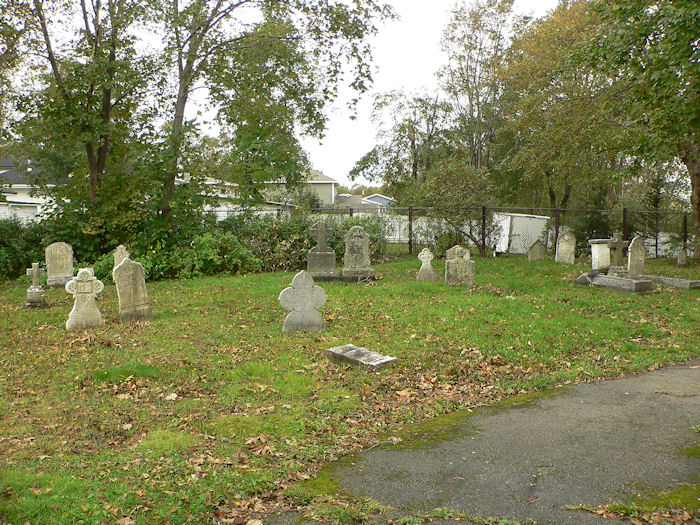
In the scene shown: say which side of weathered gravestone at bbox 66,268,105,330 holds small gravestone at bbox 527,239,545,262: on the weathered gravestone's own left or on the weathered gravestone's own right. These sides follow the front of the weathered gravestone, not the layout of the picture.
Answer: on the weathered gravestone's own left

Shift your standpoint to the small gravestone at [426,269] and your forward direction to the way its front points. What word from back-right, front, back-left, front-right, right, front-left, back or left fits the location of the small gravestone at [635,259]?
left

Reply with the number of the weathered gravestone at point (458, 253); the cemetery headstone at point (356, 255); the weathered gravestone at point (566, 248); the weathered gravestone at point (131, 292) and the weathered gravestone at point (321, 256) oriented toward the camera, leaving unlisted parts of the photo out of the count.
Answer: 5

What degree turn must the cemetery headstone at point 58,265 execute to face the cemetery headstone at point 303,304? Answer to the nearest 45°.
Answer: approximately 45° to its left

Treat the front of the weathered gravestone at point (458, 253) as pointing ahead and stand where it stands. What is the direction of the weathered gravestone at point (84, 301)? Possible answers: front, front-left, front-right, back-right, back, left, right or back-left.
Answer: front-right

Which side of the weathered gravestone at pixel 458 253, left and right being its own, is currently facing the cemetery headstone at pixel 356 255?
right

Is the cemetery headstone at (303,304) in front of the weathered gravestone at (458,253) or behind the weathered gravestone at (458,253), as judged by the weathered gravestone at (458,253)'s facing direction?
in front

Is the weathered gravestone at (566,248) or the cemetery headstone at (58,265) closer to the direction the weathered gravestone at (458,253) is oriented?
the cemetery headstone

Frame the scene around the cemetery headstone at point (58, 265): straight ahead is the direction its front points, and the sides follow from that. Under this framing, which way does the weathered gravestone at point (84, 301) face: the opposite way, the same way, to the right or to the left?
the same way

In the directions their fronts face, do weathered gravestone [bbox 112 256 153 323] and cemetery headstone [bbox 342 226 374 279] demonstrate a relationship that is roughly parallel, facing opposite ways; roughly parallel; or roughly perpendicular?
roughly parallel

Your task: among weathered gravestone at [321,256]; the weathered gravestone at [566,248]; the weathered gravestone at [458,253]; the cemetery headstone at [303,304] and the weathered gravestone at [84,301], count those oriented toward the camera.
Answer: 5

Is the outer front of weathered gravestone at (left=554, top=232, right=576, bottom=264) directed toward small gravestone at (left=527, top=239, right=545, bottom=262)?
no

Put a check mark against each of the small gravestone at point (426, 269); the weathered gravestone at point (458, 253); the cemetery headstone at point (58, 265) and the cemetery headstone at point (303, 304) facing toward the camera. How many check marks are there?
4

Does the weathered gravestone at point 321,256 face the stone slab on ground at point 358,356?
yes

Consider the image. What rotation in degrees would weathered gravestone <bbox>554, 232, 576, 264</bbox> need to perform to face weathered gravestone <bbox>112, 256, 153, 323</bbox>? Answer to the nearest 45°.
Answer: approximately 45° to its right

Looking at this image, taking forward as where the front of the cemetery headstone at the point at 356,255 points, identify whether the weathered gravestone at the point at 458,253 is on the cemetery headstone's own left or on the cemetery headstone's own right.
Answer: on the cemetery headstone's own left

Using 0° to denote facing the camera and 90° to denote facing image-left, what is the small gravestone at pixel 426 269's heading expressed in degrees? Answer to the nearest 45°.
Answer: approximately 0°

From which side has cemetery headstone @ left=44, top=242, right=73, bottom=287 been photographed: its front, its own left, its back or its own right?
front

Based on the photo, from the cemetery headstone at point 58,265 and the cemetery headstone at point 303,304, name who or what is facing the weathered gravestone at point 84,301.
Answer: the cemetery headstone at point 58,265

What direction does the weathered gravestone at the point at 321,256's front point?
toward the camera

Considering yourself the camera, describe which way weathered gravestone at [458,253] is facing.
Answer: facing the viewer
